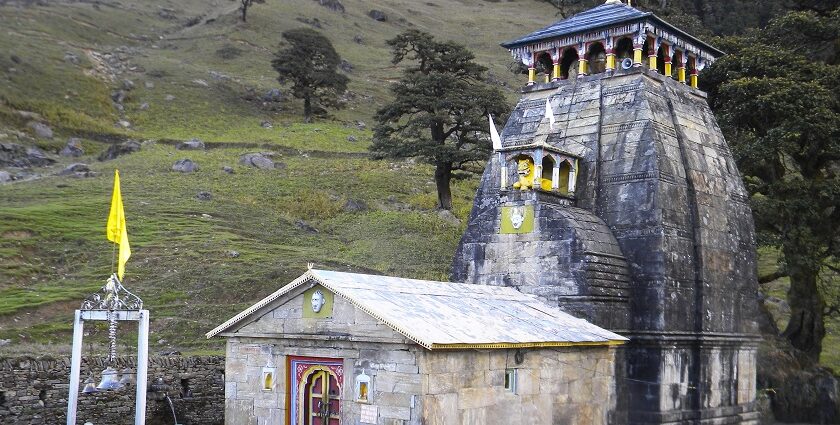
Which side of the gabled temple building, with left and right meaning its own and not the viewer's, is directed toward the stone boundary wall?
right

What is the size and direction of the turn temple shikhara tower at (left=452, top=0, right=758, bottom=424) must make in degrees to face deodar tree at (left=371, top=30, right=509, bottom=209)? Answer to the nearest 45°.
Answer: approximately 135° to its right

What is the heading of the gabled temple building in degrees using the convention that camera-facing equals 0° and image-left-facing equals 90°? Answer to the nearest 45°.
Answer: approximately 45°

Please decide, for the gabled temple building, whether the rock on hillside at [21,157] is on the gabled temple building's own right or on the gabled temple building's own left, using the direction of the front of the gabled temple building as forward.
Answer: on the gabled temple building's own right

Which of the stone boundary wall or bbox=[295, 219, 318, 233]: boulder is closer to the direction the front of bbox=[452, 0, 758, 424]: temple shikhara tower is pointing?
the stone boundary wall

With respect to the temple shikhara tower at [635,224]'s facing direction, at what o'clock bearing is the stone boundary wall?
The stone boundary wall is roughly at 1 o'clock from the temple shikhara tower.

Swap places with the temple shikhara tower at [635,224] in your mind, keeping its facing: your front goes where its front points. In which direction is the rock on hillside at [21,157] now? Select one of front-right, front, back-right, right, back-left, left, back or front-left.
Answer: right

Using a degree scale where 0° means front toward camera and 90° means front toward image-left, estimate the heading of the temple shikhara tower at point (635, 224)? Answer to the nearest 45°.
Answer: approximately 45°

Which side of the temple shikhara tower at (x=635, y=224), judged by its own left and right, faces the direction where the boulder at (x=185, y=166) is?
right

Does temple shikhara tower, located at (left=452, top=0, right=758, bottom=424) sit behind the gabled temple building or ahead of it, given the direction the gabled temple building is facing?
behind

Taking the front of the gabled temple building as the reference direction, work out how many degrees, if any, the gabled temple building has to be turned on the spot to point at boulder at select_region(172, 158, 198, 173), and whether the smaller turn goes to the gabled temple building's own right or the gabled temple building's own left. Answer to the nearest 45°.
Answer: approximately 135° to the gabled temple building's own right

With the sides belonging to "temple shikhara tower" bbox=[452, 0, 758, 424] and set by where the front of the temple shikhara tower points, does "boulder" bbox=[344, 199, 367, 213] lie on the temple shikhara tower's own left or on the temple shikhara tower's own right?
on the temple shikhara tower's own right

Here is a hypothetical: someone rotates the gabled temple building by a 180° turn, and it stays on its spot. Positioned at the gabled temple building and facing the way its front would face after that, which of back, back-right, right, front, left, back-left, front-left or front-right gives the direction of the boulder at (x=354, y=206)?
front-left
